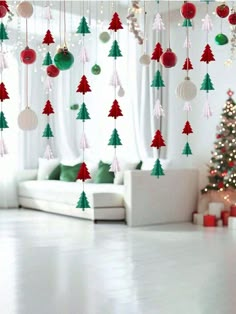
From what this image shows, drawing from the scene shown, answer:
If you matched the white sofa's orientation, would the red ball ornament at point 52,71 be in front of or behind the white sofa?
in front

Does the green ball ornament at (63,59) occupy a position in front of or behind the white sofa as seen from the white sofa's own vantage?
in front

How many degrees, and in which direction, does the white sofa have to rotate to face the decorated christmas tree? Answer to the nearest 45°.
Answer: approximately 135° to its left

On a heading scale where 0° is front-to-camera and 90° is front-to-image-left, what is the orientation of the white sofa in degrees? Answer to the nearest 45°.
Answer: approximately 45°

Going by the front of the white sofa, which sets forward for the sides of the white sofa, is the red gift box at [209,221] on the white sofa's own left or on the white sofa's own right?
on the white sofa's own left

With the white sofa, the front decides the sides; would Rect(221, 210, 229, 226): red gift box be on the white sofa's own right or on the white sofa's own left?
on the white sofa's own left
